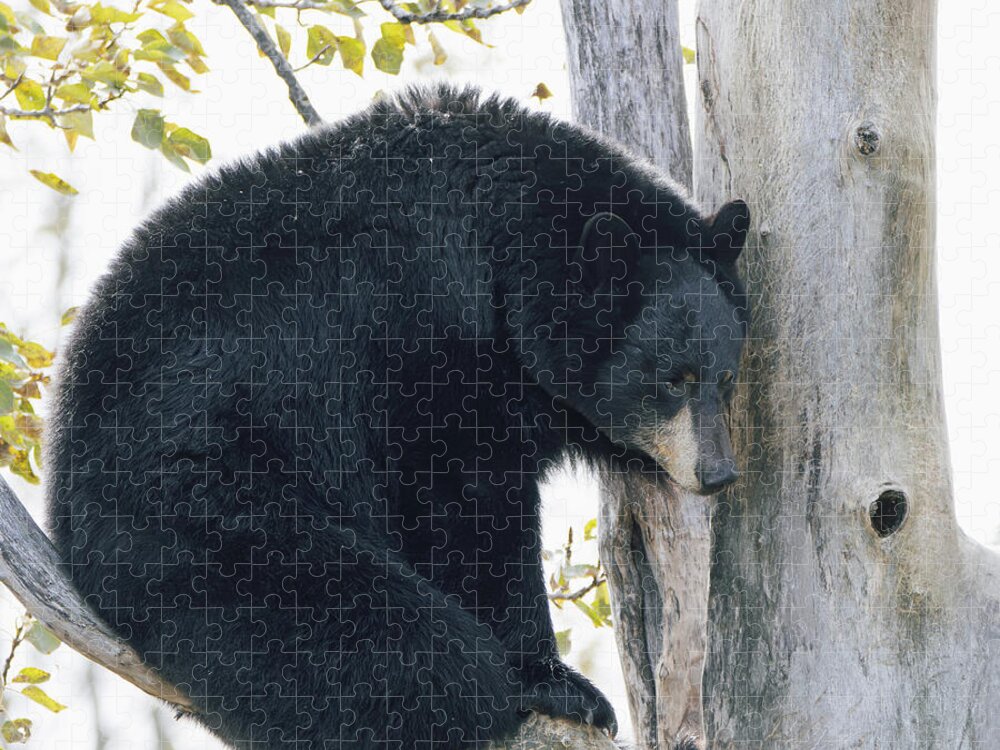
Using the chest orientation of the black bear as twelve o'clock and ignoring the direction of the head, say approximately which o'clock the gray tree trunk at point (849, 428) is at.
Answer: The gray tree trunk is roughly at 1 o'clock from the black bear.

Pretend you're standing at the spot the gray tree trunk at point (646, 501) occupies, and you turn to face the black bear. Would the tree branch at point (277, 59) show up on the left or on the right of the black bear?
right

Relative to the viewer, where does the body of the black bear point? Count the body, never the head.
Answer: to the viewer's right

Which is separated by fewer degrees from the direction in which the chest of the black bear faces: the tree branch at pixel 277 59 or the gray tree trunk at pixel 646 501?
the gray tree trunk

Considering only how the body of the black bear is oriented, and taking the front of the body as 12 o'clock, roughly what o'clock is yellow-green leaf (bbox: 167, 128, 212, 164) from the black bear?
The yellow-green leaf is roughly at 7 o'clock from the black bear.
